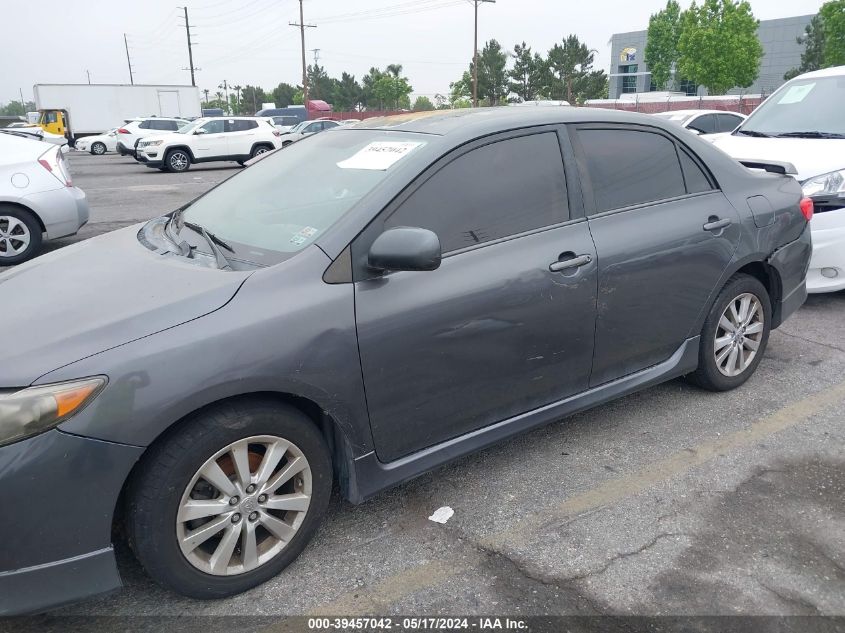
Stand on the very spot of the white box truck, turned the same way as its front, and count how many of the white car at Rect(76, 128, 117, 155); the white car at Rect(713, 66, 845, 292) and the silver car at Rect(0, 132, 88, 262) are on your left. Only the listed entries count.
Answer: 3

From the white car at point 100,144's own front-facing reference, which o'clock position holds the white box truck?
The white box truck is roughly at 3 o'clock from the white car.

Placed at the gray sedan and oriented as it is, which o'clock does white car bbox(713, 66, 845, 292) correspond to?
The white car is roughly at 6 o'clock from the gray sedan.

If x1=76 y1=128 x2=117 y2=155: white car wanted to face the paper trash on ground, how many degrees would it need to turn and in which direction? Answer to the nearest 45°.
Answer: approximately 90° to its left

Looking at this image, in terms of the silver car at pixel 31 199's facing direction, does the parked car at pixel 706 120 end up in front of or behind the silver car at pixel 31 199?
behind

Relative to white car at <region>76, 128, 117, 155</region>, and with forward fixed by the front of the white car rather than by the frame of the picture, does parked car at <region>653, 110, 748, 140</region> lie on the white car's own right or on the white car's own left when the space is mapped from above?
on the white car's own left

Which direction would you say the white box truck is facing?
to the viewer's left

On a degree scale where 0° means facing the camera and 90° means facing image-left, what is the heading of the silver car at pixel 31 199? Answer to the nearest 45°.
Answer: approximately 90°

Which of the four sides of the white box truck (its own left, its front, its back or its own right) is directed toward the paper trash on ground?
left

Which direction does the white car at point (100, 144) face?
to the viewer's left

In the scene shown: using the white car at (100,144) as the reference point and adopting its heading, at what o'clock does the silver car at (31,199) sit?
The silver car is roughly at 9 o'clock from the white car.
